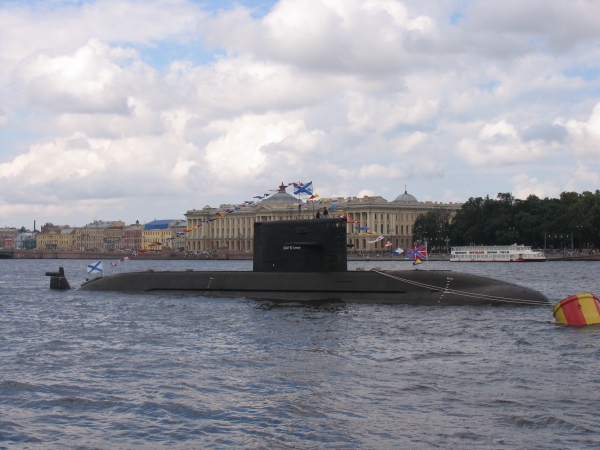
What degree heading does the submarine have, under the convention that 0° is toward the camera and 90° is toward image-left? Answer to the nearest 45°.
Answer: approximately 270°

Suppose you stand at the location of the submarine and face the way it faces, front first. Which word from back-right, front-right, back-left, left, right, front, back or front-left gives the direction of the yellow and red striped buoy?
front-right
